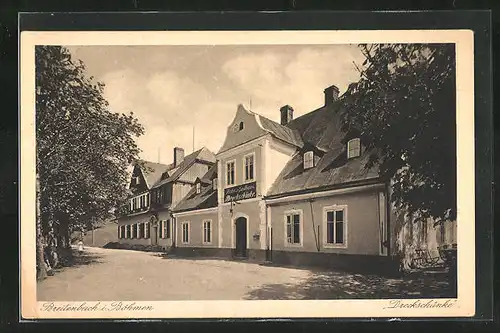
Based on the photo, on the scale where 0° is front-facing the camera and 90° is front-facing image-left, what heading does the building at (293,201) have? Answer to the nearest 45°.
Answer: approximately 45°
